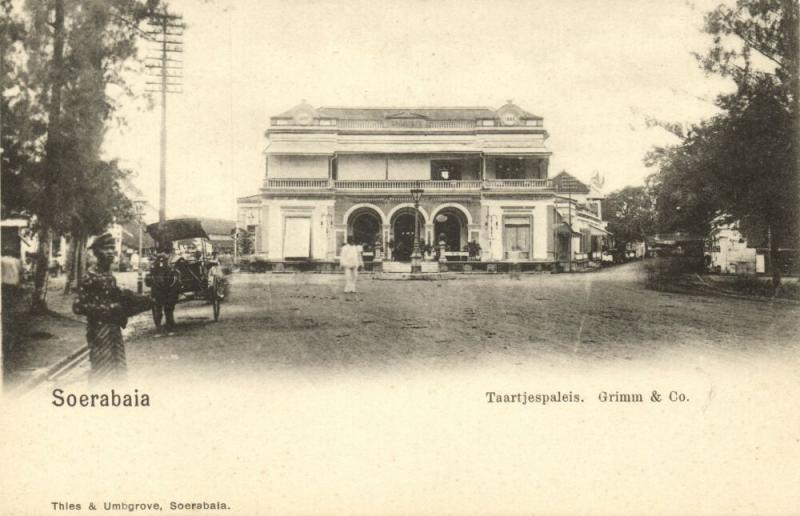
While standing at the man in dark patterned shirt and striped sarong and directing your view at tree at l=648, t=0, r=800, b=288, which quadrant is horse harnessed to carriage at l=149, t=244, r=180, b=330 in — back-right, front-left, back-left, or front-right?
front-left

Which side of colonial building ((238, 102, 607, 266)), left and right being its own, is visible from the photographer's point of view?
front

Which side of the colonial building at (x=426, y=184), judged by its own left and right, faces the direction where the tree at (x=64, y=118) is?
front

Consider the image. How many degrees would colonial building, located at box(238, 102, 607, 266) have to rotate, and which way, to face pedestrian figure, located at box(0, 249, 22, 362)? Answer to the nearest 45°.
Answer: approximately 45° to its right

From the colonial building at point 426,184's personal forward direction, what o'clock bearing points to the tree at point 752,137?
The tree is roughly at 11 o'clock from the colonial building.

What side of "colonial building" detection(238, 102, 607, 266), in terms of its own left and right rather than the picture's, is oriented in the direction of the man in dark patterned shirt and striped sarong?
front

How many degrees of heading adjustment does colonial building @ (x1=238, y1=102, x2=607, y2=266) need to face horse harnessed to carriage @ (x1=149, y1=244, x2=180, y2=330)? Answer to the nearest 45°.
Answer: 0° — it already faces it

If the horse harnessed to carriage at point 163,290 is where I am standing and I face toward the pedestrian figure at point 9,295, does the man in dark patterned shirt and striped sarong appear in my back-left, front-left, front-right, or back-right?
front-left

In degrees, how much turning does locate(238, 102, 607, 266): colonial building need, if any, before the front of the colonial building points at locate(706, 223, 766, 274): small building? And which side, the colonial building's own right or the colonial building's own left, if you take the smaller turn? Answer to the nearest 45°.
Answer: approximately 45° to the colonial building's own left
